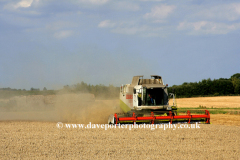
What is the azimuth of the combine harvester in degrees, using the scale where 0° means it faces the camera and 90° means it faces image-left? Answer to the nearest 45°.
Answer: approximately 0°
